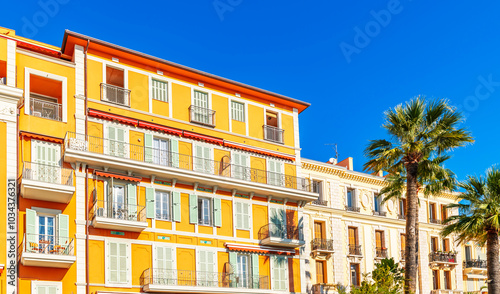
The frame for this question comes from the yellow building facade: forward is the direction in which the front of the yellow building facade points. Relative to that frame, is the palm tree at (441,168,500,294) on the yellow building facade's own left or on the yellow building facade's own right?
on the yellow building facade's own left
